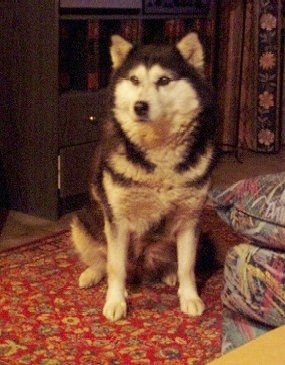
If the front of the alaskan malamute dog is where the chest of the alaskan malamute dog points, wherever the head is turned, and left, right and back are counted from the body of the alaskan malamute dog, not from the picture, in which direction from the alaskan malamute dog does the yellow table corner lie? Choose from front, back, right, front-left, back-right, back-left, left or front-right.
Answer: front

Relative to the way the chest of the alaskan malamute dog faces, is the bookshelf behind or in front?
behind

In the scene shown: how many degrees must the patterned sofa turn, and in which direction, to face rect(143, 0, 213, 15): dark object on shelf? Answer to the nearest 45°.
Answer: approximately 135° to its right

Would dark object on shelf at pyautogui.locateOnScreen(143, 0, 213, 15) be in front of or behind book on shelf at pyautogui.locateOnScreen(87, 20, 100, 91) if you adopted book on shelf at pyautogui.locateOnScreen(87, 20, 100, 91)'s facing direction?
behind

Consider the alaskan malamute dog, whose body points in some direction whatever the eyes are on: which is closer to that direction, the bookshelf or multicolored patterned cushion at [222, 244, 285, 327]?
the multicolored patterned cushion

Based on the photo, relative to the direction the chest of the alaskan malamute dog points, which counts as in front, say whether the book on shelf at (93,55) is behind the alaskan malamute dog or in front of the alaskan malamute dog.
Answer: behind

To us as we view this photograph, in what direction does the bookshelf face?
facing the viewer and to the right of the viewer

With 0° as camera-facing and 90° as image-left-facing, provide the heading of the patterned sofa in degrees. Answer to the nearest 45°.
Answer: approximately 45°

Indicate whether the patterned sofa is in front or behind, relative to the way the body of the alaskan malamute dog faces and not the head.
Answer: in front

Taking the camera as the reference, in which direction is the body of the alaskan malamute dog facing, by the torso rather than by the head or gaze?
toward the camera

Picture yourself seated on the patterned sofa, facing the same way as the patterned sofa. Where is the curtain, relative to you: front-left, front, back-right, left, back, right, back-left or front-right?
back-right
